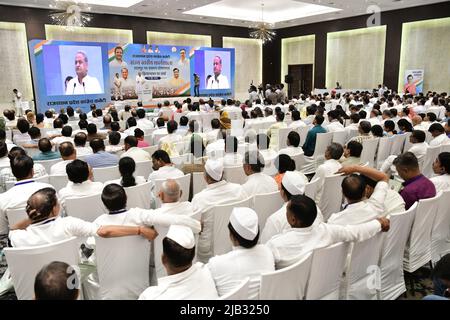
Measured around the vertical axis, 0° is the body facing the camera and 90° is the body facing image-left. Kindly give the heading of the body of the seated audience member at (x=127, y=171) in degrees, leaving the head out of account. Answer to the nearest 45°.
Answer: approximately 180°

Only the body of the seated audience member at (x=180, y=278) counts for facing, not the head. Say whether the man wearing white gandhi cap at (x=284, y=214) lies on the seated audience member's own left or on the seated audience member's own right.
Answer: on the seated audience member's own right

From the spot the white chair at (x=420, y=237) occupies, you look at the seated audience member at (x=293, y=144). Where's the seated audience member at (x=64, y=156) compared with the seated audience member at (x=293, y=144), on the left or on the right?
left

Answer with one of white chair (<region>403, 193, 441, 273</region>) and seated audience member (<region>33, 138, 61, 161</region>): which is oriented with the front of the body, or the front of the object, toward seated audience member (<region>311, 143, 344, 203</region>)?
the white chair

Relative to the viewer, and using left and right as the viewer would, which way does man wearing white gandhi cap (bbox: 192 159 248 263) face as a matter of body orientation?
facing away from the viewer

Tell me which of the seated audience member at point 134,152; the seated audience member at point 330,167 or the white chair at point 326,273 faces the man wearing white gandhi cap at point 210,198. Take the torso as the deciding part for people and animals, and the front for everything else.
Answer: the white chair

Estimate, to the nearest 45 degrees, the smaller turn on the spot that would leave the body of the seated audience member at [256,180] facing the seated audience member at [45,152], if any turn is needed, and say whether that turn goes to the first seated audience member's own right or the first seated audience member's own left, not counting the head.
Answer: approximately 45° to the first seated audience member's own left

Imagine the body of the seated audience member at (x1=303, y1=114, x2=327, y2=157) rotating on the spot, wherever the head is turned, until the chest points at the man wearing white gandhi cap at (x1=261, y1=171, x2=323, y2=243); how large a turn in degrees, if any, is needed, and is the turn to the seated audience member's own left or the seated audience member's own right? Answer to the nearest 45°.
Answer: approximately 135° to the seated audience member's own left

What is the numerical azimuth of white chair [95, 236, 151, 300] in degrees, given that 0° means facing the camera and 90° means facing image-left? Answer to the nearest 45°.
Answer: approximately 180°

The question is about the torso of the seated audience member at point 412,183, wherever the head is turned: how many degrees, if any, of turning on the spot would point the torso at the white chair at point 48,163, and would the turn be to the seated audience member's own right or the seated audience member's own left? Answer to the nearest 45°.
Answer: approximately 45° to the seated audience member's own left
